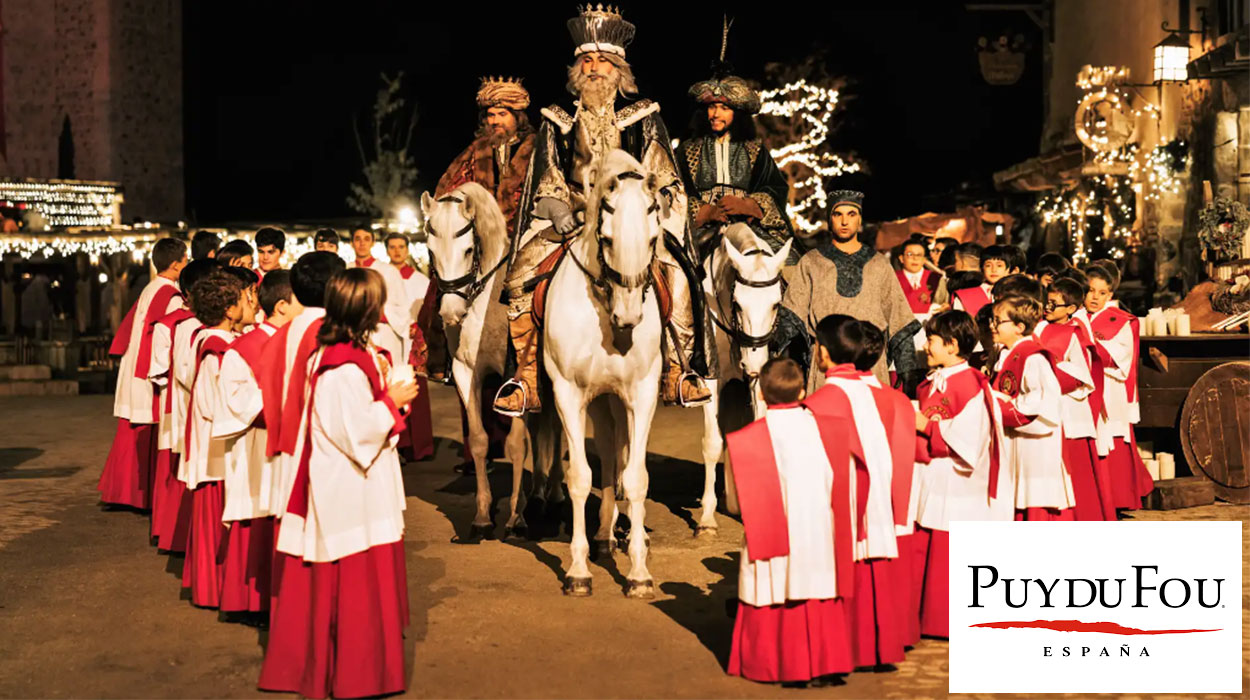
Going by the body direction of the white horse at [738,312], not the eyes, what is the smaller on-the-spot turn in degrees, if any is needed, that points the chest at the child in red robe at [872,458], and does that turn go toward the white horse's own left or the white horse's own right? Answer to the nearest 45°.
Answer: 0° — it already faces them

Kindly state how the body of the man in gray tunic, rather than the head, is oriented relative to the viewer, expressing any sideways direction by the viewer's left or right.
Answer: facing the viewer

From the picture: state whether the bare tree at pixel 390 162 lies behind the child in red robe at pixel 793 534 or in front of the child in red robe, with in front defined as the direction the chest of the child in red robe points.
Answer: in front

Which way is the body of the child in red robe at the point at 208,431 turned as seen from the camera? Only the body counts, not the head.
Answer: to the viewer's right

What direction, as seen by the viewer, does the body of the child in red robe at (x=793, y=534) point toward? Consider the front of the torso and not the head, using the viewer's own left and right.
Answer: facing away from the viewer

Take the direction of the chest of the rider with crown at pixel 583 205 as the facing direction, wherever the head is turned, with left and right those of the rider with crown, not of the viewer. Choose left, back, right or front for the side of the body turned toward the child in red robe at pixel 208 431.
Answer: right

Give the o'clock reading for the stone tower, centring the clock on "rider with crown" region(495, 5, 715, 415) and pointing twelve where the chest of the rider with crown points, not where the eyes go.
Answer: The stone tower is roughly at 5 o'clock from the rider with crown.

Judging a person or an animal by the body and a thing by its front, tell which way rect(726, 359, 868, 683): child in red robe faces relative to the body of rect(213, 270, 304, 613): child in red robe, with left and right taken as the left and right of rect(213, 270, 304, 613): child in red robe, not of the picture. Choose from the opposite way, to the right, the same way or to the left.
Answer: to the left

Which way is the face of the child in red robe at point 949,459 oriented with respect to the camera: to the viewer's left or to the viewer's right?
to the viewer's left

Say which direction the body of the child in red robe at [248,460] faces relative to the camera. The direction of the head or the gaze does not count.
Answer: to the viewer's right

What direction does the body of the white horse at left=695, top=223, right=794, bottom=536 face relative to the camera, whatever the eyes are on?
toward the camera

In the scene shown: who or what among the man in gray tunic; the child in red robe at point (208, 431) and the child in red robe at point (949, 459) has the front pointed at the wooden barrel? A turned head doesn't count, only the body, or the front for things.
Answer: the child in red robe at point (208, 431)

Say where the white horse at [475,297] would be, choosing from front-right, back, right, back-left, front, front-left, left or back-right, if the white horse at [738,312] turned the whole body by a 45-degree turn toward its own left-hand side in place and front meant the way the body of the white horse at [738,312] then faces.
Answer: back-right

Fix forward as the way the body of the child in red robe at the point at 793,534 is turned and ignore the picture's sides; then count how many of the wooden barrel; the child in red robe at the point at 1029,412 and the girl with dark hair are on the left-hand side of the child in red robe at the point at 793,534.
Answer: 1
